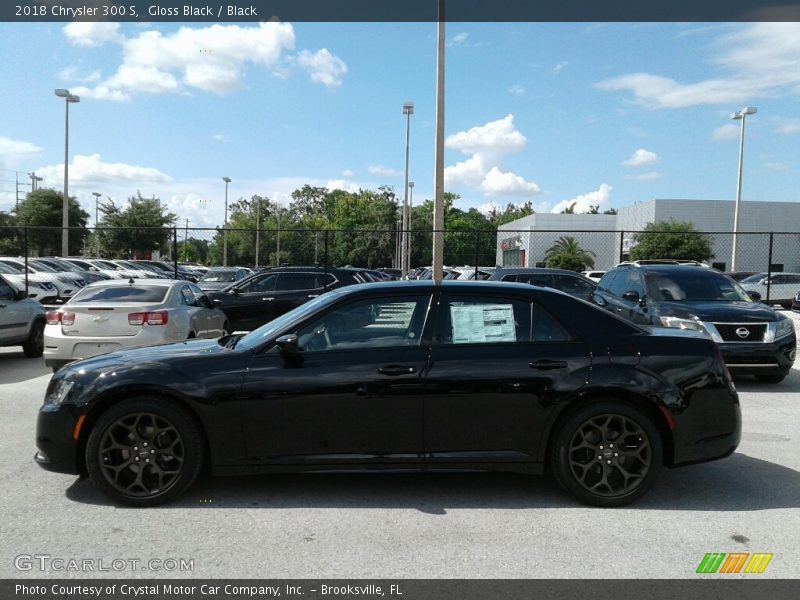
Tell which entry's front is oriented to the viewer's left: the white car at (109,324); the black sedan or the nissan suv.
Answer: the black sedan

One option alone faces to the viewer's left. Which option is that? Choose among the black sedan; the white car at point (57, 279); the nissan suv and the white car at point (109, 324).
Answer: the black sedan

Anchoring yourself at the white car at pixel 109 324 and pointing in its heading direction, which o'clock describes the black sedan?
The black sedan is roughly at 4 o'clock from the white car.

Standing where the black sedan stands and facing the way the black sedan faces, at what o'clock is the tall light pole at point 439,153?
The tall light pole is roughly at 3 o'clock from the black sedan.

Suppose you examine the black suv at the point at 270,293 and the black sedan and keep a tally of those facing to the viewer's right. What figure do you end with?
0

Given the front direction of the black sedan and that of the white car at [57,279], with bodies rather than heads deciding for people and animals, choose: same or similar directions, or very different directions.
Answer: very different directions

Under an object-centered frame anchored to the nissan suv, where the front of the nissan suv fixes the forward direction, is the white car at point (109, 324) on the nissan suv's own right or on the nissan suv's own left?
on the nissan suv's own right

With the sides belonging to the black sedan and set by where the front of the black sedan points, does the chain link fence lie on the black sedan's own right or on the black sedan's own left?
on the black sedan's own right

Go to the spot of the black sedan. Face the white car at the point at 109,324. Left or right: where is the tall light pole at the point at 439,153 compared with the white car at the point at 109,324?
right

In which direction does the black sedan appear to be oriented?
to the viewer's left

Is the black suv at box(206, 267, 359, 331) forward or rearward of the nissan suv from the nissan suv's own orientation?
rearward

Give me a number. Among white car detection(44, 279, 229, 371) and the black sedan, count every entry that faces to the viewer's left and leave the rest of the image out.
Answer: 1
